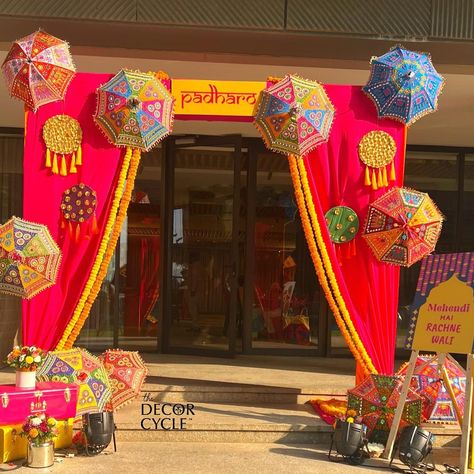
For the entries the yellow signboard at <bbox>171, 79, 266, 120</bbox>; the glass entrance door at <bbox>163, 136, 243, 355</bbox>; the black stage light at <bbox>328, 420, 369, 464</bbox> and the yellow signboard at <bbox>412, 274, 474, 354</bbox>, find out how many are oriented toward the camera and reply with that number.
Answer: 3

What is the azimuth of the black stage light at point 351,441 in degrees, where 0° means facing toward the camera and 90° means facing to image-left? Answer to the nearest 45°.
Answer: approximately 180°

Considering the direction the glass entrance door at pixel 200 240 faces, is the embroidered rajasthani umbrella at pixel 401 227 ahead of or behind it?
ahead

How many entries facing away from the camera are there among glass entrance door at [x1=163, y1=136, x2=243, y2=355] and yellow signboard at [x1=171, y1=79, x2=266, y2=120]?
0

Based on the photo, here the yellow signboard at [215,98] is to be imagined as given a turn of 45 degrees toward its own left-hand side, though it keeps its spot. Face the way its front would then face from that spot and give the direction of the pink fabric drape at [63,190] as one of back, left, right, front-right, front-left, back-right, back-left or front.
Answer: back-right

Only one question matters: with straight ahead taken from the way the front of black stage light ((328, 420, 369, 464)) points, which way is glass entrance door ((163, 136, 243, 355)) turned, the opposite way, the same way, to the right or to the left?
the opposite way

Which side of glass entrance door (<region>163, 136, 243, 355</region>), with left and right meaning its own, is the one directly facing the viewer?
front

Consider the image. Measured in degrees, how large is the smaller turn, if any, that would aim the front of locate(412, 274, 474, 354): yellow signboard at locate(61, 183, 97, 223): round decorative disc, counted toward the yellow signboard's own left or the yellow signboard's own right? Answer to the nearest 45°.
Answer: approximately 90° to the yellow signboard's own right

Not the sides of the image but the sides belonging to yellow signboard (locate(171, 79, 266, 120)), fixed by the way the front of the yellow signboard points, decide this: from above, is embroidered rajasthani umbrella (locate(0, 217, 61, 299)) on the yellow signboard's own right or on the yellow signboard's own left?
on the yellow signboard's own right

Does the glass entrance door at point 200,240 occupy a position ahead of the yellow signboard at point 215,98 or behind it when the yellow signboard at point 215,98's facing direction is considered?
behind

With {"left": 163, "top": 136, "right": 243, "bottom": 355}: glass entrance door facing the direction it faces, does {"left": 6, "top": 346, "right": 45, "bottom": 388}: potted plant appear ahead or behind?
ahead

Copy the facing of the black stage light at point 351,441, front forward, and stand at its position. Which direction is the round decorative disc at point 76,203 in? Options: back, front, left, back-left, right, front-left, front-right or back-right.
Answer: left

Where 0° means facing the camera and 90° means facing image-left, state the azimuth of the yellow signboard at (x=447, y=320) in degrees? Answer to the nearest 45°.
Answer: approximately 0°
